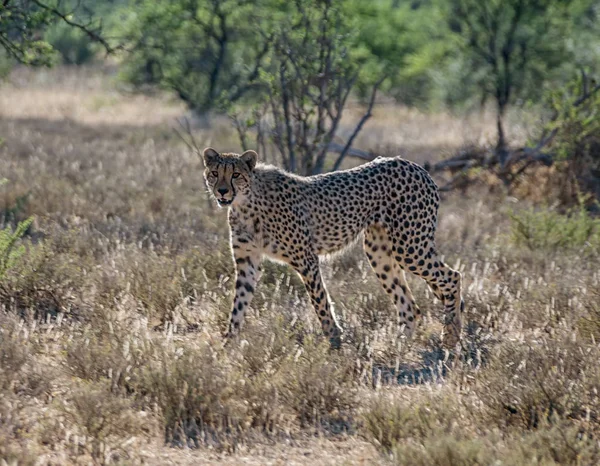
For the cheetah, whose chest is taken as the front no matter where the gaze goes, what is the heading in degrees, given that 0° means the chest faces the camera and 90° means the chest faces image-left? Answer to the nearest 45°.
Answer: approximately 90°

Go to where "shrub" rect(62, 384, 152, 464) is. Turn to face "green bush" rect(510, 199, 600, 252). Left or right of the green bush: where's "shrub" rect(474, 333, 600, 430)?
right

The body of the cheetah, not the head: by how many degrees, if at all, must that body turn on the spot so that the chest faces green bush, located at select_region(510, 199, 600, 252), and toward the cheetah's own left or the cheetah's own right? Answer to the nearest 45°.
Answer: approximately 135° to the cheetah's own right

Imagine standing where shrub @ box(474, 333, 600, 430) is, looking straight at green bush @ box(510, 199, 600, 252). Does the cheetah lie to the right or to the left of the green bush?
left

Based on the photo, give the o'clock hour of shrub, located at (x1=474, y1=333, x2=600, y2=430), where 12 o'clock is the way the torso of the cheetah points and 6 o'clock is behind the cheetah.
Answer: The shrub is roughly at 8 o'clock from the cheetah.

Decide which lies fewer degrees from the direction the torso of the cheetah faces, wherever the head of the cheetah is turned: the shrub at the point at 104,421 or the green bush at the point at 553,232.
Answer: the shrub

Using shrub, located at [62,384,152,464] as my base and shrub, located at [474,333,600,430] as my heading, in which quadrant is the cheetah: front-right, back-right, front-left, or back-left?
front-left

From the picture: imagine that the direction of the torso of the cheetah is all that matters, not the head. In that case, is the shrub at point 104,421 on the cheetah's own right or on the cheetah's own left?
on the cheetah's own left

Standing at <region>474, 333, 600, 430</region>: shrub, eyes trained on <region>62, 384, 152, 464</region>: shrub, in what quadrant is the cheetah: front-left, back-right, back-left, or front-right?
front-right
